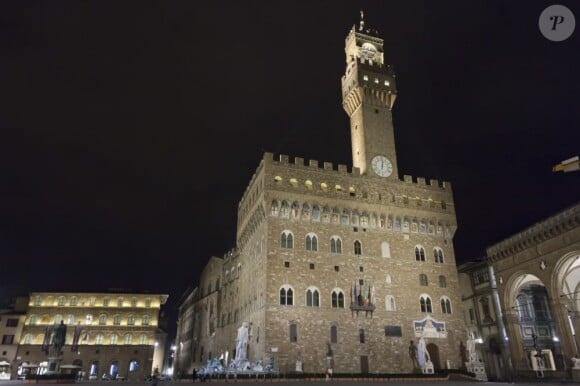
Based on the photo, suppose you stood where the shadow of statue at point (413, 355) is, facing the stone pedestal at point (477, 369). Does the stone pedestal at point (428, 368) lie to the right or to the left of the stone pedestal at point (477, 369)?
right

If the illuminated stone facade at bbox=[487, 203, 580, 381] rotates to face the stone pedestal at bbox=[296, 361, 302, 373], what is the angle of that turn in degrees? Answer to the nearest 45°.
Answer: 0° — it already faces it

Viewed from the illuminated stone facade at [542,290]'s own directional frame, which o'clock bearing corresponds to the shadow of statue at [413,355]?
The shadow of statue is roughly at 1 o'clock from the illuminated stone facade.

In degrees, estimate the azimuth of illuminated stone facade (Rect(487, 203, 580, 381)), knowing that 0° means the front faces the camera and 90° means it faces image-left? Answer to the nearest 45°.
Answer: approximately 45°

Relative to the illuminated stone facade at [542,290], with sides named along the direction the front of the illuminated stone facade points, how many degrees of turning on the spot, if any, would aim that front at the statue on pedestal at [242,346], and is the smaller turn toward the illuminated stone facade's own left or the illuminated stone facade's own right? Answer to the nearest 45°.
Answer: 0° — it already faces it

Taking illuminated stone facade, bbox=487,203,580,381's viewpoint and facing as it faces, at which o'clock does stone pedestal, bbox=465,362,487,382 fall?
The stone pedestal is roughly at 1 o'clock from the illuminated stone facade.

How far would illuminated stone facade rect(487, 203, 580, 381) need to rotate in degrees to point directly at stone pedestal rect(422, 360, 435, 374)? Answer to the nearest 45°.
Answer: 0° — it already faces it
